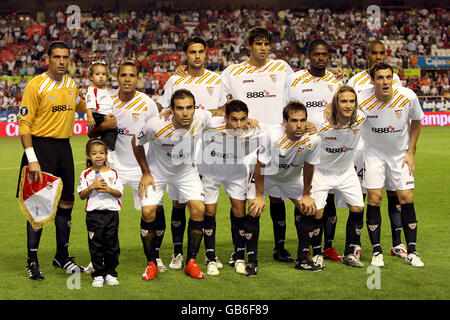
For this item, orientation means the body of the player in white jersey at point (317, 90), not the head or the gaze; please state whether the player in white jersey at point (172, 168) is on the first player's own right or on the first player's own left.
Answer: on the first player's own right

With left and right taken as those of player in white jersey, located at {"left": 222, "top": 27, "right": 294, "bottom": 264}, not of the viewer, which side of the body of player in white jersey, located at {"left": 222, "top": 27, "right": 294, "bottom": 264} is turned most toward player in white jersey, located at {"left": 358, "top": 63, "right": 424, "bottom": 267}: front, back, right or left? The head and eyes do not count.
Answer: left

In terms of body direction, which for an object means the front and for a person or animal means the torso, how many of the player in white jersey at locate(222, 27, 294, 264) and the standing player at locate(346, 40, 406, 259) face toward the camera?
2

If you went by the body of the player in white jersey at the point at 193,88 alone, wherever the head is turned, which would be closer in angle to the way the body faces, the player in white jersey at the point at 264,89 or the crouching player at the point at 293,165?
the crouching player

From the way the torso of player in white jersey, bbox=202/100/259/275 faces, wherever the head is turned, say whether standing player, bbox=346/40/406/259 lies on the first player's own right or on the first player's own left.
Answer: on the first player's own left

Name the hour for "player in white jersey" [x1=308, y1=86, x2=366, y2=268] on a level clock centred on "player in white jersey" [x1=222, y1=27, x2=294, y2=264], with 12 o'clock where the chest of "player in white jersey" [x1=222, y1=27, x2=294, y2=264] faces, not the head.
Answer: "player in white jersey" [x1=308, y1=86, x2=366, y2=268] is roughly at 10 o'clock from "player in white jersey" [x1=222, y1=27, x2=294, y2=264].

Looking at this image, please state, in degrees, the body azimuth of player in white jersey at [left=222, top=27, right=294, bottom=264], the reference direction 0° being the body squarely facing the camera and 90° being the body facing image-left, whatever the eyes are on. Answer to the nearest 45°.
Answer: approximately 0°

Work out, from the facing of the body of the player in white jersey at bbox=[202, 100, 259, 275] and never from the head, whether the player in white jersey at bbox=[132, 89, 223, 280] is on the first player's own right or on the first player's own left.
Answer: on the first player's own right

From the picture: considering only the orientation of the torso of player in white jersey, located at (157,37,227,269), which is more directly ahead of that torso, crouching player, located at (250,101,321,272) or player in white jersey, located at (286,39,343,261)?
the crouching player
